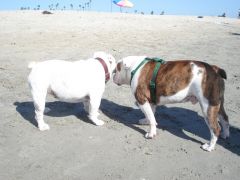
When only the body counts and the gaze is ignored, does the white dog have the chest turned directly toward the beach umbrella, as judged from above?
no

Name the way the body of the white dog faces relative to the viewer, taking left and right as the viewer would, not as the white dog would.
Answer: facing to the right of the viewer
